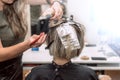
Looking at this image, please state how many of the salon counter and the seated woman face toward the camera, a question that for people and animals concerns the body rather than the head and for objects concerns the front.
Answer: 1

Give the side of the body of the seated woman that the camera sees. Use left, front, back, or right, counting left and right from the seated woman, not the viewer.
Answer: back

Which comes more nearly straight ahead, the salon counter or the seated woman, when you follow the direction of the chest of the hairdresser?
the seated woman

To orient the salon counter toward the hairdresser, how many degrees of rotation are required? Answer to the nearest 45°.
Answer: approximately 45° to its right

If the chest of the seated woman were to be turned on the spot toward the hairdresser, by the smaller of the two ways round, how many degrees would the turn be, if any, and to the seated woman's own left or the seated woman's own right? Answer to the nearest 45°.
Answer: approximately 90° to the seated woman's own left

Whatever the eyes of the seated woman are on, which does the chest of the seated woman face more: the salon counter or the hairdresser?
the salon counter

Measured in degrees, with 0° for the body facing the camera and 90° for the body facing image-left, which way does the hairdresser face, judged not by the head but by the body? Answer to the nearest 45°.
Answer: approximately 315°

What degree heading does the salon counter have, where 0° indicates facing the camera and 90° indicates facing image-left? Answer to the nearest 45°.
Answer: approximately 0°

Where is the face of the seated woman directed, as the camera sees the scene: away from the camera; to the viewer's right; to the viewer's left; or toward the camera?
away from the camera

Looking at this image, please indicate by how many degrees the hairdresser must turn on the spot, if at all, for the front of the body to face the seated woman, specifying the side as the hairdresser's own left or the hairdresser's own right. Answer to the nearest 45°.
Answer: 0° — they already face them
